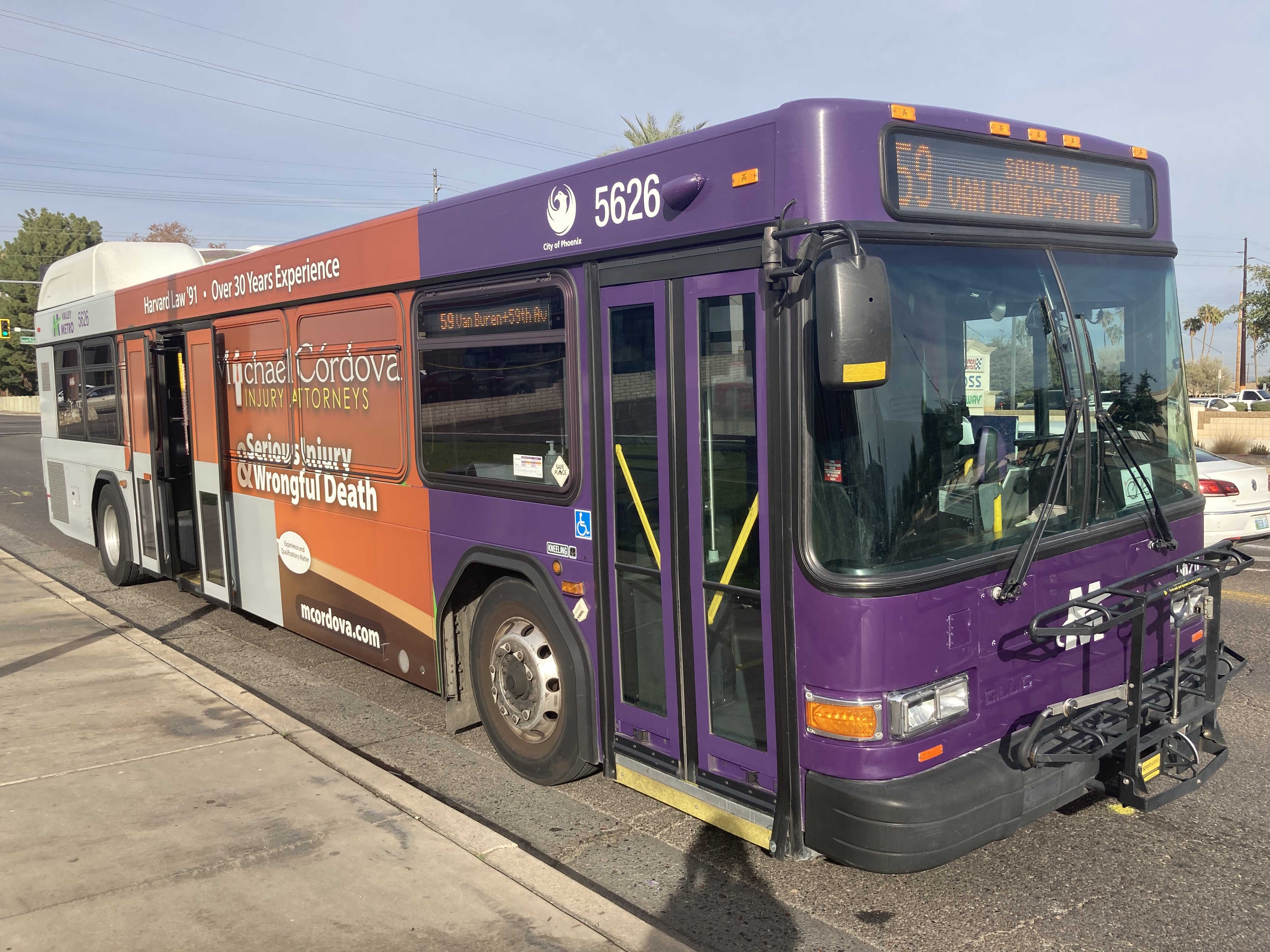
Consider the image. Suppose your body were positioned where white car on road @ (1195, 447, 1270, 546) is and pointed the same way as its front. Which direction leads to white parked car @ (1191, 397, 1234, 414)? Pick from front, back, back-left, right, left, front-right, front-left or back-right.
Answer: front-right

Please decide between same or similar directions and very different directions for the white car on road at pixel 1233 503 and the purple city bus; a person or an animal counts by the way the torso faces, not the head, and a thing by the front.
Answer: very different directions

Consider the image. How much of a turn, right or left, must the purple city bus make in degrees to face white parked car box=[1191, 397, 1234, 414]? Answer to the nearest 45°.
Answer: approximately 90° to its left

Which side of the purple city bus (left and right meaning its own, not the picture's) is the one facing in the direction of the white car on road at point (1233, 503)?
left

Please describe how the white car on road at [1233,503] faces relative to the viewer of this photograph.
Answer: facing away from the viewer and to the left of the viewer

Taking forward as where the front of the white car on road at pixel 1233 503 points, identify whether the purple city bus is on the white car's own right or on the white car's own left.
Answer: on the white car's own left

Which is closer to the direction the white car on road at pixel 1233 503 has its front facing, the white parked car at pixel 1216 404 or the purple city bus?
the white parked car
